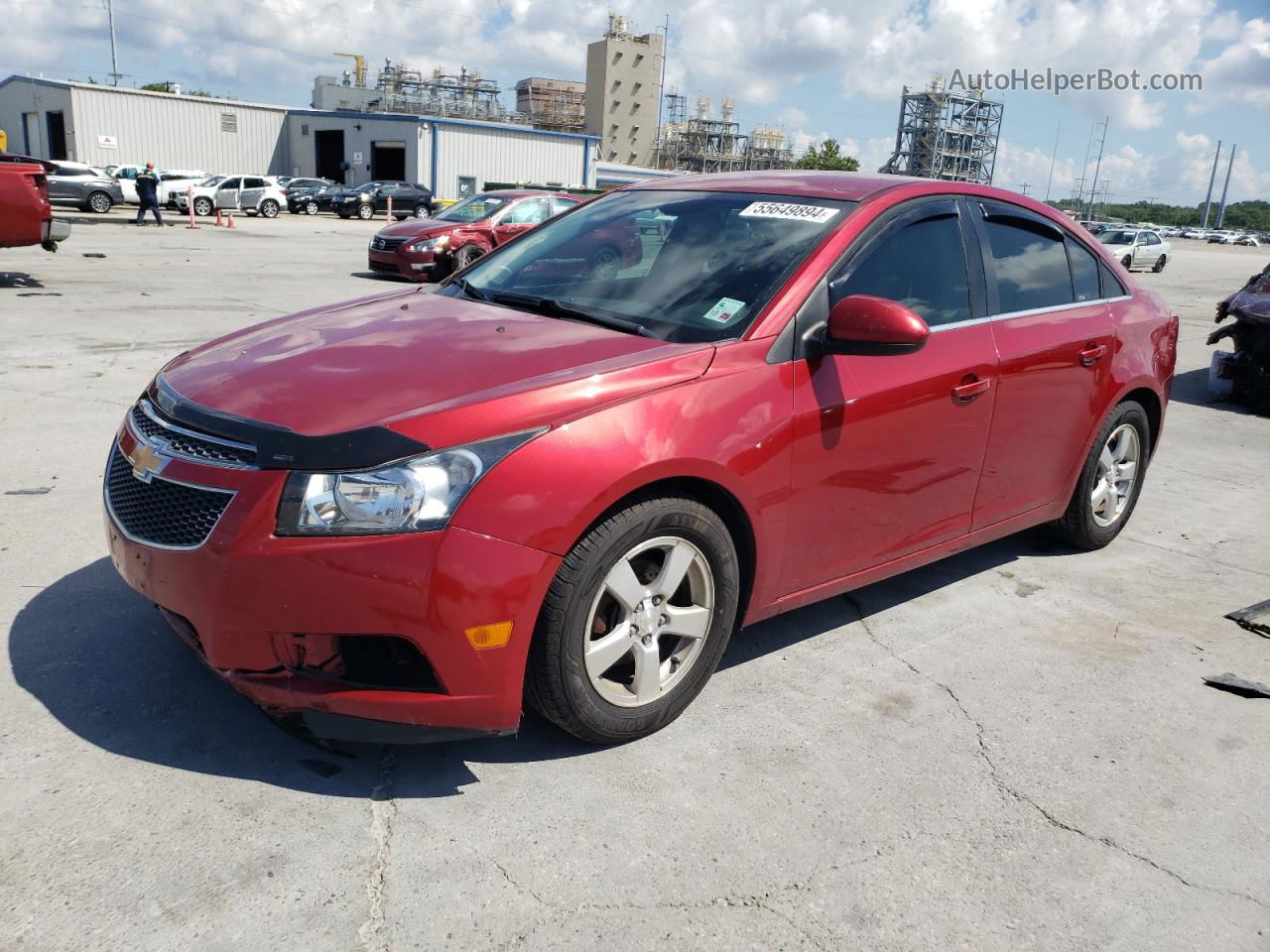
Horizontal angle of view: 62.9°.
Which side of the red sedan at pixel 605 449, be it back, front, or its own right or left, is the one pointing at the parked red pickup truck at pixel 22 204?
right

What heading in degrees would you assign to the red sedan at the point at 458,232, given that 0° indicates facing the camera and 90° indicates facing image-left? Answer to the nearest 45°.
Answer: approximately 45°

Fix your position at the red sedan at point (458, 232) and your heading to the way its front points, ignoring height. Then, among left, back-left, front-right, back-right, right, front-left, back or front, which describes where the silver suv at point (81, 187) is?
right

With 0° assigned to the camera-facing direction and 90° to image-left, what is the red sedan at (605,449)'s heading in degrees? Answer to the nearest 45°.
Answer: approximately 45°

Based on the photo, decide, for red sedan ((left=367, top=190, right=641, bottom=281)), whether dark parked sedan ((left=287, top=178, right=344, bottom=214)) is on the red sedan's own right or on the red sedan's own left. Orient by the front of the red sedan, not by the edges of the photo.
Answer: on the red sedan's own right

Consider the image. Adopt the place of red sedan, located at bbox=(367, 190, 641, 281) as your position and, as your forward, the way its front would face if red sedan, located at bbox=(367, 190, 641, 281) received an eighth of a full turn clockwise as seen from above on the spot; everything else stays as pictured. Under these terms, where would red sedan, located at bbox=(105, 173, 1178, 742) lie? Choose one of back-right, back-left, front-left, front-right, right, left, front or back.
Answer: left

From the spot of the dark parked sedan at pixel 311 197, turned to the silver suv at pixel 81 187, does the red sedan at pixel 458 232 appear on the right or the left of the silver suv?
left
